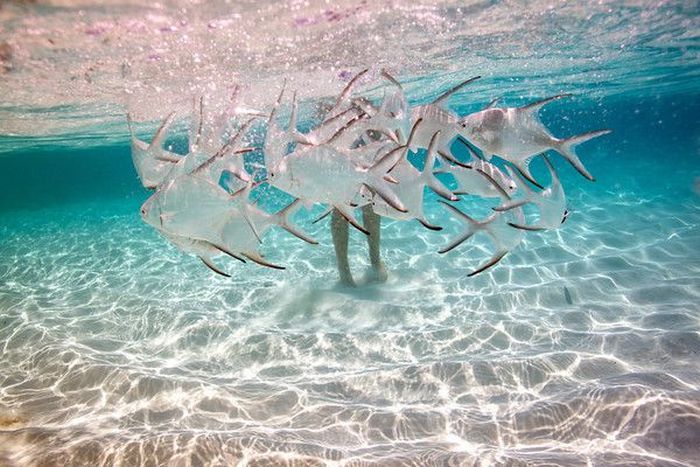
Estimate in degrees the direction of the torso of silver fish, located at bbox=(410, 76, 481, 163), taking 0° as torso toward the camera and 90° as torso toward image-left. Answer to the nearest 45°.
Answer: approximately 90°

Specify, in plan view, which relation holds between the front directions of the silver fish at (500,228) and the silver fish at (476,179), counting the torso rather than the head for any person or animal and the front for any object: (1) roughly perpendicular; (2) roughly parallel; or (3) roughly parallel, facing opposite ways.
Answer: roughly parallel

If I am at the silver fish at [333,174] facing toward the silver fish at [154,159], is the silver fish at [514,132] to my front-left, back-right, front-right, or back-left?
back-right

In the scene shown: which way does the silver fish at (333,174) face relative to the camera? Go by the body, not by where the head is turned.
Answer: to the viewer's left

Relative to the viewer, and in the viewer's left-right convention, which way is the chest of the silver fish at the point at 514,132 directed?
facing to the left of the viewer

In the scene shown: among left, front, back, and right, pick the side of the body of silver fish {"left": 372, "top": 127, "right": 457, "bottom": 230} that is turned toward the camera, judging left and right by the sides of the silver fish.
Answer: left

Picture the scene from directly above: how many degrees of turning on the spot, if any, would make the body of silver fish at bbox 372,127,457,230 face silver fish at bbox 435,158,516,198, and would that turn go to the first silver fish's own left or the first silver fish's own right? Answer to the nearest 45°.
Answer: approximately 135° to the first silver fish's own right
